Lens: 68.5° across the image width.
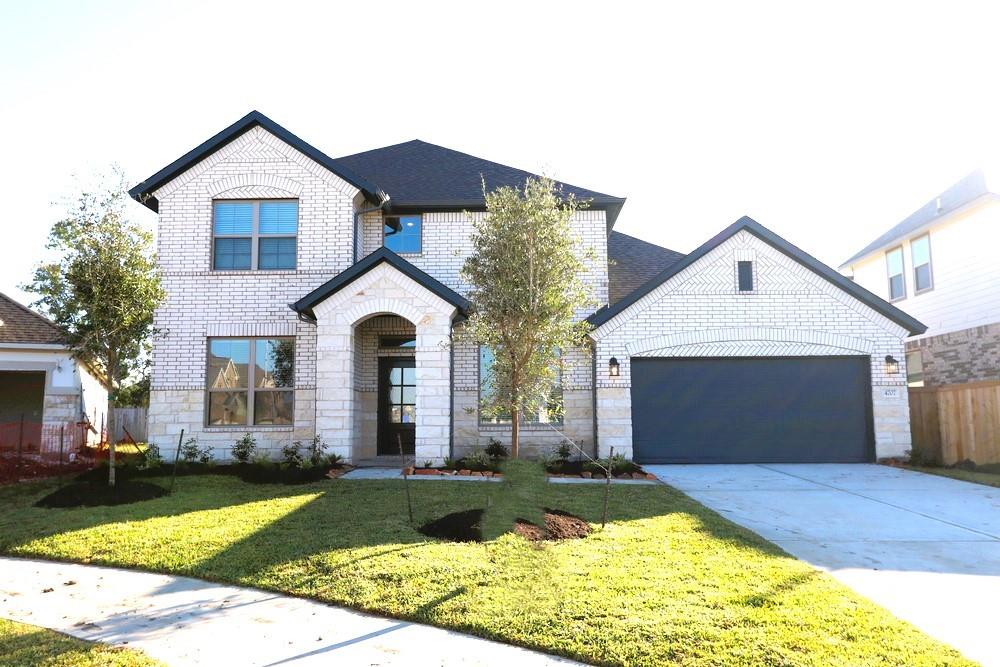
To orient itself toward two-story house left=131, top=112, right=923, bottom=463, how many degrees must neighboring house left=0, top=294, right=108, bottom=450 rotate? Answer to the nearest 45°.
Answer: approximately 45° to its left

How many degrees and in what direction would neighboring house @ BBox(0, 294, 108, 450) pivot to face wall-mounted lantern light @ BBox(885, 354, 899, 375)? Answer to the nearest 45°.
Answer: approximately 45° to its left

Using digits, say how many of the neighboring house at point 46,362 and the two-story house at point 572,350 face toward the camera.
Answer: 2

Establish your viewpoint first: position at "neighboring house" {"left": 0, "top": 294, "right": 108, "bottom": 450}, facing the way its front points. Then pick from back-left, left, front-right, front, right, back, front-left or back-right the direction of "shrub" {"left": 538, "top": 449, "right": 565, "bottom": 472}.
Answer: front-left

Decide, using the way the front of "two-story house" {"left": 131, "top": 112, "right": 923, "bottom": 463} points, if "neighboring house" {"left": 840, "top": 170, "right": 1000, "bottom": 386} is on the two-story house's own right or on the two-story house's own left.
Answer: on the two-story house's own left

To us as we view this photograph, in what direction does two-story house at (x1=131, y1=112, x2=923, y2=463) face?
facing the viewer

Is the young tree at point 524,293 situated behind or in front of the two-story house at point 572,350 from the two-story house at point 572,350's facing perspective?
in front

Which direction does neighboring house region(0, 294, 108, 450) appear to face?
toward the camera

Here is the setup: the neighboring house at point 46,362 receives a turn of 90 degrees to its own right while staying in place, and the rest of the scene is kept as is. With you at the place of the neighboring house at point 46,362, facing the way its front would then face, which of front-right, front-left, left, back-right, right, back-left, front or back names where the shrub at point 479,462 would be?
back-left

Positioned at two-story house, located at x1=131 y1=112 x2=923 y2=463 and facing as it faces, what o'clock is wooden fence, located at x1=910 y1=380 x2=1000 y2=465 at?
The wooden fence is roughly at 9 o'clock from the two-story house.

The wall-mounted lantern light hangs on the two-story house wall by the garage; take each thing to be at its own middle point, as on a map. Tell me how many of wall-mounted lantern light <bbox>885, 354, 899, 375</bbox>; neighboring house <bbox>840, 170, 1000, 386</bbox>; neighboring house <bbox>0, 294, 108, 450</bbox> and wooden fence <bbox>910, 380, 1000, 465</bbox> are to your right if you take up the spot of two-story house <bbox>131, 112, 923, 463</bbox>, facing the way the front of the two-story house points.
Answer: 1
